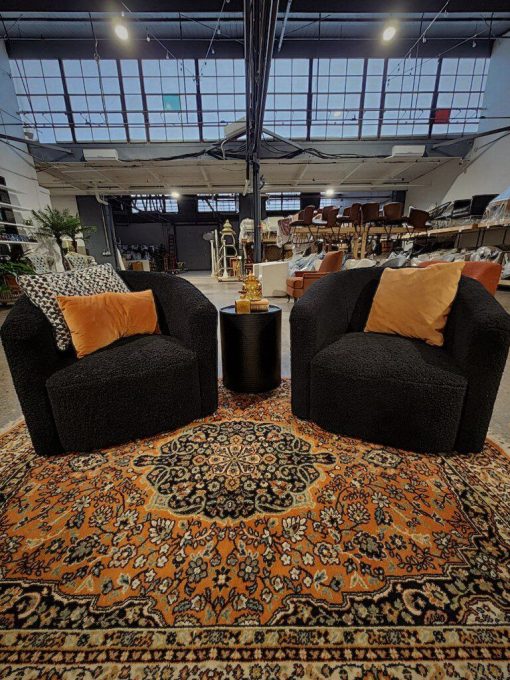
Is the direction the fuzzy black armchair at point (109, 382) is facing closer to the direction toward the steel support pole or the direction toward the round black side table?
the round black side table

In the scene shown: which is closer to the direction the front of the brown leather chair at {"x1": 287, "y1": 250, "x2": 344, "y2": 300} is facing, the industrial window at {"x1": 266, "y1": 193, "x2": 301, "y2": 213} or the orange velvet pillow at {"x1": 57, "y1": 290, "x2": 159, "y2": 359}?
the orange velvet pillow

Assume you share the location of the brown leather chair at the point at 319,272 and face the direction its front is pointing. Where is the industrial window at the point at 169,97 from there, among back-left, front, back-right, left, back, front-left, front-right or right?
right

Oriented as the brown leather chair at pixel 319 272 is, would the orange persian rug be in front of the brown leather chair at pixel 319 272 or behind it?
in front

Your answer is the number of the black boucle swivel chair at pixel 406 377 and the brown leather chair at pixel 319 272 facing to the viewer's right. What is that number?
0

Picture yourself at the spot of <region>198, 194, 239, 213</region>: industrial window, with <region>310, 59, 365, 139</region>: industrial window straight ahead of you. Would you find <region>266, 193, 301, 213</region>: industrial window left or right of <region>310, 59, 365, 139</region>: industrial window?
left

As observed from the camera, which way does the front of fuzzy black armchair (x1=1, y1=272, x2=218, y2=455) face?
facing the viewer and to the right of the viewer

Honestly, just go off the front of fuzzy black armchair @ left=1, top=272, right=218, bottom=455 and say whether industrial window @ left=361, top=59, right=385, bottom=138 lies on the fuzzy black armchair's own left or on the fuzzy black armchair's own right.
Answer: on the fuzzy black armchair's own left

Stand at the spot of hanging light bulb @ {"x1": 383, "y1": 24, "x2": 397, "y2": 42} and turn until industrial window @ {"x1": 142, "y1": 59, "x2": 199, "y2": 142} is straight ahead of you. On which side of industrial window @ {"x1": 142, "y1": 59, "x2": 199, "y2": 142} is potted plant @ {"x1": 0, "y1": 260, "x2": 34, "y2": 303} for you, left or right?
left

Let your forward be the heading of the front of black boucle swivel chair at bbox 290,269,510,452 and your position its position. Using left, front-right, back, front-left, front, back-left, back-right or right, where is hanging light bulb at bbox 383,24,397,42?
back-right

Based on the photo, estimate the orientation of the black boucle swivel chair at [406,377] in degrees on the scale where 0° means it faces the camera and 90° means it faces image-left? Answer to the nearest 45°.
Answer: approximately 45°

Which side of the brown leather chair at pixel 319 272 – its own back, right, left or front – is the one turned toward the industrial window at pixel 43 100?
right

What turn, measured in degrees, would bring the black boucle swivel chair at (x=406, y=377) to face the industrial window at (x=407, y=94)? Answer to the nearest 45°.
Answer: approximately 135° to its right

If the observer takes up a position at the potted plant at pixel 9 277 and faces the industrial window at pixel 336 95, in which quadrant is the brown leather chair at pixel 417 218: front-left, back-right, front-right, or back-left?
front-right

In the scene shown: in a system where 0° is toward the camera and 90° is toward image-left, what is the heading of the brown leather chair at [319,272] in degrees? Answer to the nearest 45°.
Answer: approximately 45°

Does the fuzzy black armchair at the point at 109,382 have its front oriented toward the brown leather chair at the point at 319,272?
no
